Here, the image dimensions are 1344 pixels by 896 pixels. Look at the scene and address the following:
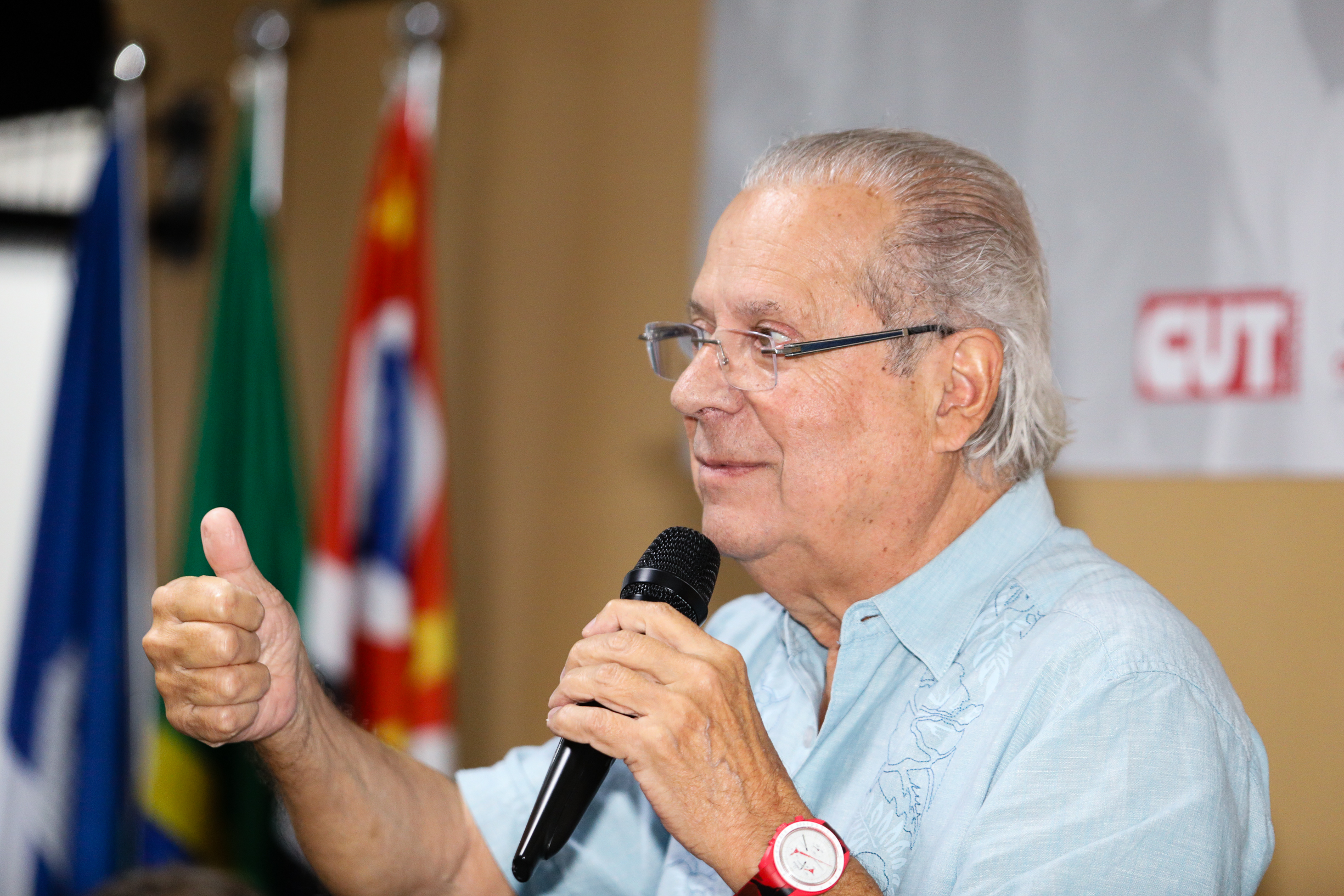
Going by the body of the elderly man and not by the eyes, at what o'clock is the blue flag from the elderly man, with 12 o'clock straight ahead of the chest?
The blue flag is roughly at 3 o'clock from the elderly man.

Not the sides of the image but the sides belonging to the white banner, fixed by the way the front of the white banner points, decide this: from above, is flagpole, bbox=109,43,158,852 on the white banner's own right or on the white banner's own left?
on the white banner's own right

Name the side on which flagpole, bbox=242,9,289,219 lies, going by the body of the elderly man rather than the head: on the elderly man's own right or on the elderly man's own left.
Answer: on the elderly man's own right

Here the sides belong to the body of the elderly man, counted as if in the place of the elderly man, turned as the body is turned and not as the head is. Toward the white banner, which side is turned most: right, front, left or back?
back

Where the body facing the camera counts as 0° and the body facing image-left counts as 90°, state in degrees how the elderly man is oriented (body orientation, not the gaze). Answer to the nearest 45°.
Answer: approximately 45°

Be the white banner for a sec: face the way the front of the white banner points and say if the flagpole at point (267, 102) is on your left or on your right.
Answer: on your right

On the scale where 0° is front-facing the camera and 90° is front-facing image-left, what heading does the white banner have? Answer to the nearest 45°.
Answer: approximately 0°

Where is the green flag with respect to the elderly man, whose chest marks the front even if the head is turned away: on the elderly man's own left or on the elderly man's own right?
on the elderly man's own right
